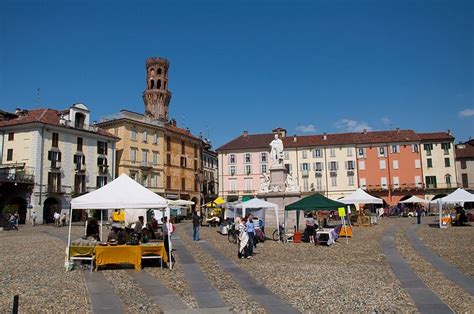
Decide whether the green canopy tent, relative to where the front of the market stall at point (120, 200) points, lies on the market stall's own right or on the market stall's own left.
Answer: on the market stall's own left

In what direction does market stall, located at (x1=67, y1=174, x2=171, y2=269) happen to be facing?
toward the camera

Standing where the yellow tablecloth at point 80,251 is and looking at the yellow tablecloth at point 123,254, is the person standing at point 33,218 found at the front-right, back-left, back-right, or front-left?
back-left

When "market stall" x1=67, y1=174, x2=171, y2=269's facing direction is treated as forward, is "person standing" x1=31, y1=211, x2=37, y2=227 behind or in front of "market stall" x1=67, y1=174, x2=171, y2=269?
behind
